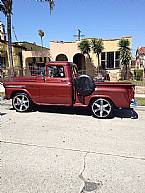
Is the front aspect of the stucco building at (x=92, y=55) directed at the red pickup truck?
yes

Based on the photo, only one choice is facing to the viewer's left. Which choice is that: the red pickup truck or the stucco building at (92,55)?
the red pickup truck

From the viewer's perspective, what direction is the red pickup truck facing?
to the viewer's left

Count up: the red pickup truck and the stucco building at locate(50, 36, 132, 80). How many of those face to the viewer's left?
1

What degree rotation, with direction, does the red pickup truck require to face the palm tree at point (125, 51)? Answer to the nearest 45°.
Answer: approximately 90° to its right

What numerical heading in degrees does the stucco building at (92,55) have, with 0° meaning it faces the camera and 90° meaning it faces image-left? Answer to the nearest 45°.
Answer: approximately 0°

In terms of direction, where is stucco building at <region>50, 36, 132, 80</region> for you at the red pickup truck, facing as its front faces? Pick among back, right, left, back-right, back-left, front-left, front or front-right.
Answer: right

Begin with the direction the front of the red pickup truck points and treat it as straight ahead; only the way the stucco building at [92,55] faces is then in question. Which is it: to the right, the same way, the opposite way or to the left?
to the left
